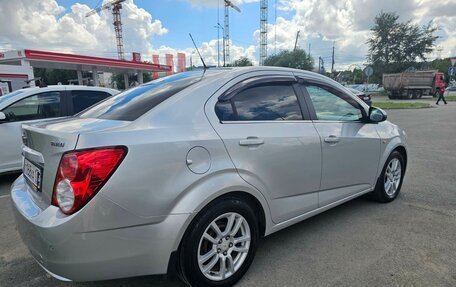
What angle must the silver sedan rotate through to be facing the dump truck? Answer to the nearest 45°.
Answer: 0° — it already faces it

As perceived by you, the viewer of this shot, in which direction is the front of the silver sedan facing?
facing away from the viewer and to the right of the viewer

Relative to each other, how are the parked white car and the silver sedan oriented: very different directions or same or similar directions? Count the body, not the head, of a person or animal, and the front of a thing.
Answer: very different directions

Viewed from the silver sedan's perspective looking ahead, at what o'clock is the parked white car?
The parked white car is roughly at 9 o'clock from the silver sedan.

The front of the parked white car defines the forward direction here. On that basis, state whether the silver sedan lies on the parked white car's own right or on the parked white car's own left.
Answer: on the parked white car's own left

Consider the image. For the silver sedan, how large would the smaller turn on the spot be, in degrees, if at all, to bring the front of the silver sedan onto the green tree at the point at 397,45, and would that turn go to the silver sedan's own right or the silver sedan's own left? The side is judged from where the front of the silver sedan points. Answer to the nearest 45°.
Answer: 0° — it already faces it
